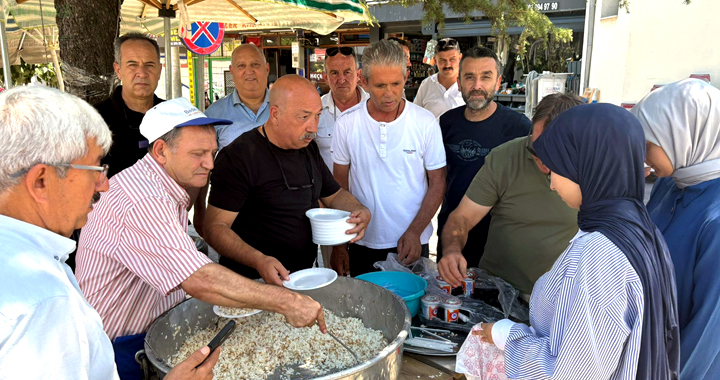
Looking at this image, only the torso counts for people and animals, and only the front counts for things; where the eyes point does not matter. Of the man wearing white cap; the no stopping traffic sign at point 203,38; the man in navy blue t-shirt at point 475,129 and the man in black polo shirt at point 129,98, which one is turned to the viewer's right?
the man wearing white cap

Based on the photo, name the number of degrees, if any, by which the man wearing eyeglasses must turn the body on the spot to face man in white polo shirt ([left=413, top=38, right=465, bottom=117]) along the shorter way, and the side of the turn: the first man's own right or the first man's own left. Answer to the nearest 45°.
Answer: approximately 45° to the first man's own left

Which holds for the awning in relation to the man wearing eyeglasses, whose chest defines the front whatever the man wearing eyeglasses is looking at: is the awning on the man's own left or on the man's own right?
on the man's own left

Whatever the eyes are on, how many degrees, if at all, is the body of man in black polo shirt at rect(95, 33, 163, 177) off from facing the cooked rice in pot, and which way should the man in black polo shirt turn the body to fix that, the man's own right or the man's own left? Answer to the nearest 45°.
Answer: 0° — they already face it

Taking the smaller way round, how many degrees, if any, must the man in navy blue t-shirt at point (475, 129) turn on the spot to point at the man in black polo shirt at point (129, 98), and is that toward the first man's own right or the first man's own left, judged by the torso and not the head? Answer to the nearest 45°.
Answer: approximately 90° to the first man's own right

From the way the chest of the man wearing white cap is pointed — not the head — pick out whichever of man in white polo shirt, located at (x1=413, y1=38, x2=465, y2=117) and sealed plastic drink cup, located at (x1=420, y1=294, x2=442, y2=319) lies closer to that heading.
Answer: the sealed plastic drink cup

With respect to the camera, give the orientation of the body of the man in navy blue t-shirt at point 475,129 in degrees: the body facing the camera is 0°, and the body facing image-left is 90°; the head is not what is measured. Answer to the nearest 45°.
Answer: approximately 0°

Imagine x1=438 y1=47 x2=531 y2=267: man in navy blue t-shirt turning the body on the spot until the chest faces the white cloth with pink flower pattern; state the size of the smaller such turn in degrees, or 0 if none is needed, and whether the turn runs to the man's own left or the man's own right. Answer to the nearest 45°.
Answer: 0° — they already face it

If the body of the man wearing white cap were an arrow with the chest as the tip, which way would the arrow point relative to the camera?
to the viewer's right

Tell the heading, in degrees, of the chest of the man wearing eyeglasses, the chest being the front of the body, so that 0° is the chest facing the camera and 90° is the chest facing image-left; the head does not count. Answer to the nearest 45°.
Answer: approximately 270°

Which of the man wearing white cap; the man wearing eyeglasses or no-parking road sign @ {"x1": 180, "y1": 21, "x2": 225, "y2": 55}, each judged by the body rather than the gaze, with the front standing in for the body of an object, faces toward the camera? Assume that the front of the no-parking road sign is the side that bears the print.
the no-parking road sign

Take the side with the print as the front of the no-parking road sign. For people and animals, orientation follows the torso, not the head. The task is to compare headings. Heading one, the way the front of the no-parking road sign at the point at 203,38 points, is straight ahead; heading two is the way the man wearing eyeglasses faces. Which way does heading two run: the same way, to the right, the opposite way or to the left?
to the left

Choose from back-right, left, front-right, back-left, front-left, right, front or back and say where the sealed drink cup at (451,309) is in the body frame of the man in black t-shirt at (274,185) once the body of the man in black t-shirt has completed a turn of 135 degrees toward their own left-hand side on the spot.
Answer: back-right
